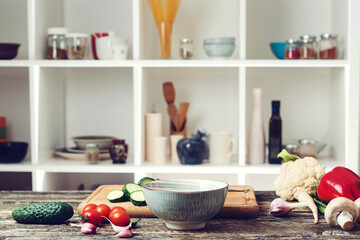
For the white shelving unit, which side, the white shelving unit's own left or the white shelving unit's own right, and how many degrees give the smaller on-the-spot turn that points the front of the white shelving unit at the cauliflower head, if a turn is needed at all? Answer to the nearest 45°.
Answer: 0° — it already faces it

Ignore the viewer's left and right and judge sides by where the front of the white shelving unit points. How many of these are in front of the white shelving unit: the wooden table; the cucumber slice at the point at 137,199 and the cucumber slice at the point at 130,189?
3

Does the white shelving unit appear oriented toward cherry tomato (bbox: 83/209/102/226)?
yes

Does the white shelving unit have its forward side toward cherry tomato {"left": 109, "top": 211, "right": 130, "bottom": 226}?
yes

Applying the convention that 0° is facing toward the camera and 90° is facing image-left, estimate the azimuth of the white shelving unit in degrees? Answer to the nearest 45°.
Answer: approximately 0°

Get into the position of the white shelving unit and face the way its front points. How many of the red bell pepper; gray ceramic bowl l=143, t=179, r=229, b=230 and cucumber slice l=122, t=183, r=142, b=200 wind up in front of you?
3

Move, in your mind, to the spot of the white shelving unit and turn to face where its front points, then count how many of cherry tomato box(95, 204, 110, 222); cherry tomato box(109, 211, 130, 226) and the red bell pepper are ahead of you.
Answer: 3

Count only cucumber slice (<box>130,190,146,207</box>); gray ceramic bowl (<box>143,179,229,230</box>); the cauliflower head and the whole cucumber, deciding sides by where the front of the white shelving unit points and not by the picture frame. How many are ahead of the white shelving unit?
4

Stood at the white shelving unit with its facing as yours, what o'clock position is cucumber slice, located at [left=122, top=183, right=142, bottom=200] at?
The cucumber slice is roughly at 12 o'clock from the white shelving unit.
